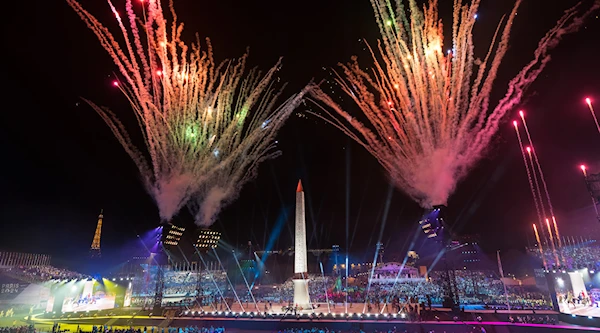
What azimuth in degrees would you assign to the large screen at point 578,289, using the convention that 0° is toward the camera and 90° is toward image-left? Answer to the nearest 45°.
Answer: approximately 45°

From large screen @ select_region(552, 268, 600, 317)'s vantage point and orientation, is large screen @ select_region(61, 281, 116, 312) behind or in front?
in front
